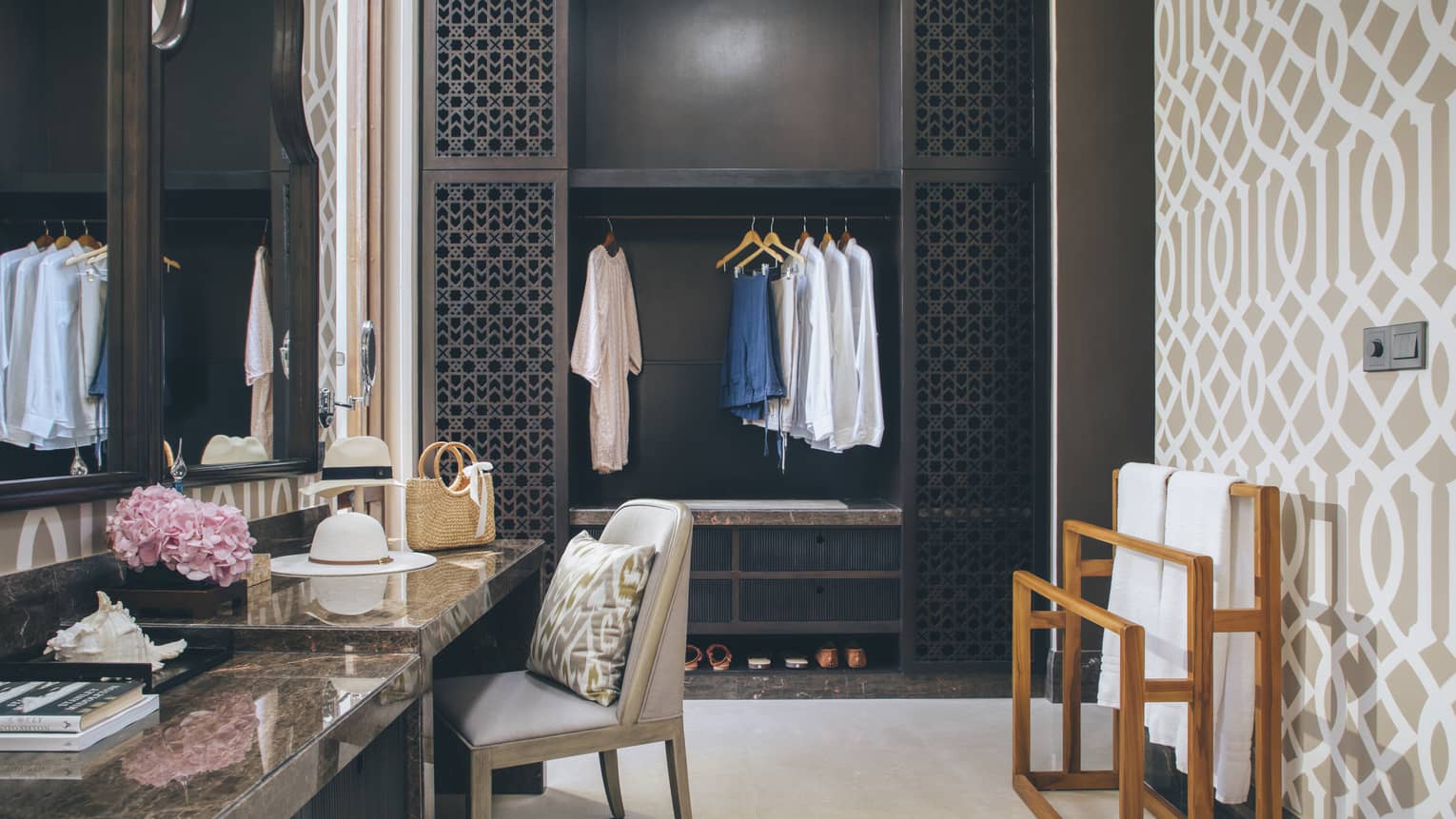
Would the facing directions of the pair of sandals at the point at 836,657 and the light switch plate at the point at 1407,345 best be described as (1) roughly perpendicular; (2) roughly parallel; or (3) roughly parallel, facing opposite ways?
roughly perpendicular

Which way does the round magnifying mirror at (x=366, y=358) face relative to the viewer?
to the viewer's right

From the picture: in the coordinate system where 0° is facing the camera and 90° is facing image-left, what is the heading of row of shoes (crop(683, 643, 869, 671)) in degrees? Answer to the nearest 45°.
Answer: approximately 0°

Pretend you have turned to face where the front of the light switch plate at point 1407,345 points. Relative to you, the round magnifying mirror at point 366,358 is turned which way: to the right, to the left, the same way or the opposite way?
the opposite way

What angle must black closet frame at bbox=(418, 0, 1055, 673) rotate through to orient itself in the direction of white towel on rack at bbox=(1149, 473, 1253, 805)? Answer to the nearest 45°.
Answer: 0° — it already faces it

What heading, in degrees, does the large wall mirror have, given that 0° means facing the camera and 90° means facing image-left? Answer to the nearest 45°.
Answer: approximately 315°
